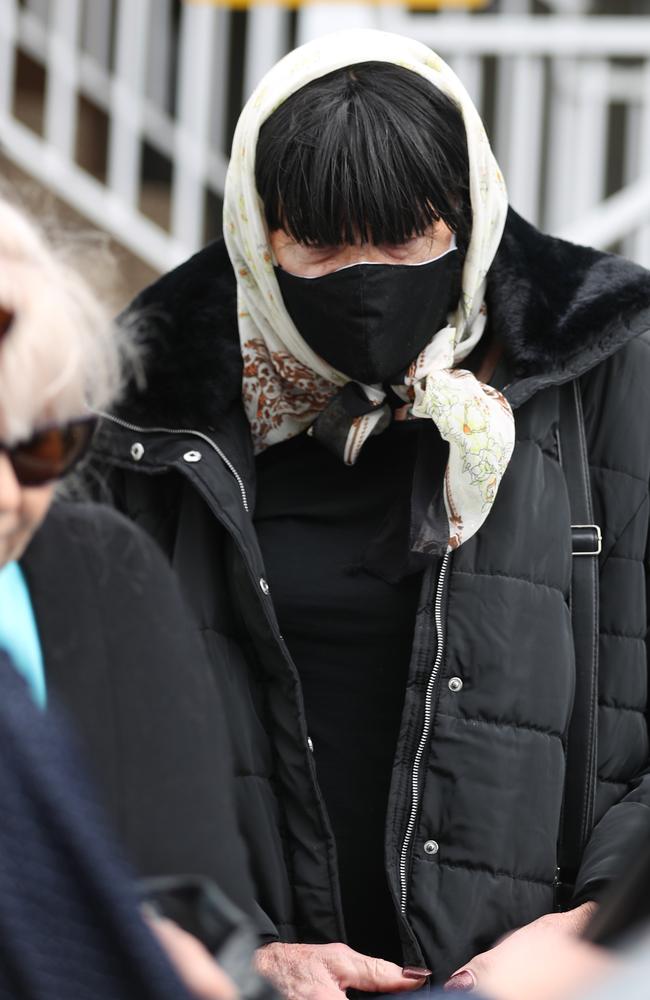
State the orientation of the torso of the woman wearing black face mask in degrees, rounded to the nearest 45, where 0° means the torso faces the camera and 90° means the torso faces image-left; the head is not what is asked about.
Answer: approximately 0°

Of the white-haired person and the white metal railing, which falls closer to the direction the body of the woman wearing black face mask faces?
the white-haired person

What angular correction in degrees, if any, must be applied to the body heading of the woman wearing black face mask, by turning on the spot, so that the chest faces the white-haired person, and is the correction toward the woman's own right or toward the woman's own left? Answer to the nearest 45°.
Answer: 0° — they already face them

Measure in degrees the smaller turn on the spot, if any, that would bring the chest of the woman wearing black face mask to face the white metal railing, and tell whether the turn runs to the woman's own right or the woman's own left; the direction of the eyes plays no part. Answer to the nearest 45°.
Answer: approximately 180°
